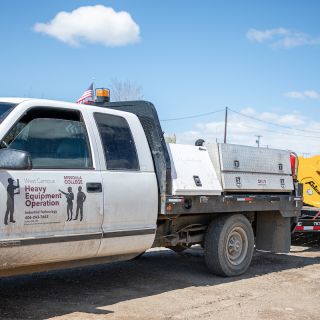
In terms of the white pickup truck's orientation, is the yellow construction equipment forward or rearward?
rearward

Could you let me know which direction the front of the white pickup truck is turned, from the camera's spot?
facing the viewer and to the left of the viewer
